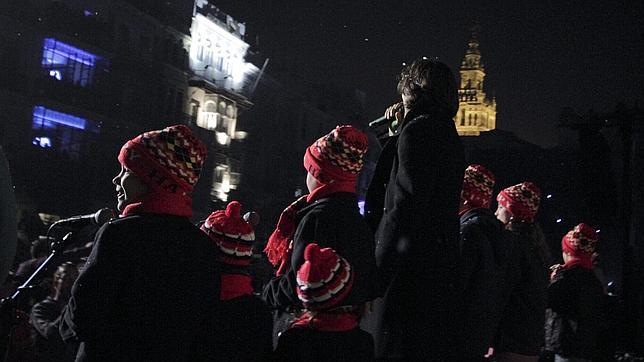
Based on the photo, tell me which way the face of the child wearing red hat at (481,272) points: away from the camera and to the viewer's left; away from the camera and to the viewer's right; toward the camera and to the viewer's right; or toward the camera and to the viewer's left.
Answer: away from the camera and to the viewer's left

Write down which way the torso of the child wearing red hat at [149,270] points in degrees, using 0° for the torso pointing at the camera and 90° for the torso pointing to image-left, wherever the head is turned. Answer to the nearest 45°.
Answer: approximately 135°

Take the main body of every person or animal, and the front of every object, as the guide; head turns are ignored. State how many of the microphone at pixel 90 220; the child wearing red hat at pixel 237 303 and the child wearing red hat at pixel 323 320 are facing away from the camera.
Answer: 2

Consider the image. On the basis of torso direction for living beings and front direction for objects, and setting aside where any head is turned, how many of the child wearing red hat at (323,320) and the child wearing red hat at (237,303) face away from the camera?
2

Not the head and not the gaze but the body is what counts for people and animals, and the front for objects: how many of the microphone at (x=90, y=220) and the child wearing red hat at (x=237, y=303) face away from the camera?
1

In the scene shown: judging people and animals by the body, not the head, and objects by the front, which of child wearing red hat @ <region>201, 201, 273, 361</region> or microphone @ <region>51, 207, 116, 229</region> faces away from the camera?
the child wearing red hat

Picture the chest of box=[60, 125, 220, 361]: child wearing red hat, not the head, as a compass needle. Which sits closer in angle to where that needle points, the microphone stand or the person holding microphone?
the microphone stand

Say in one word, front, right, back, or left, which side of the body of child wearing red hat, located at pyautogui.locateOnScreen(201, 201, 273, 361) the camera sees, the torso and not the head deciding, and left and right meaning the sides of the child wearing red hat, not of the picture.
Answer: back

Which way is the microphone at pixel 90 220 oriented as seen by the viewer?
to the viewer's right

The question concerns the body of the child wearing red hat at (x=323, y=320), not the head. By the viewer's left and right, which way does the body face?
facing away from the viewer

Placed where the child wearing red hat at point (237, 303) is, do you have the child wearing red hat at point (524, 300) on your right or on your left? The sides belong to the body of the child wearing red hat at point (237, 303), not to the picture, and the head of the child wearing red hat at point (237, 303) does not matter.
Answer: on your right
